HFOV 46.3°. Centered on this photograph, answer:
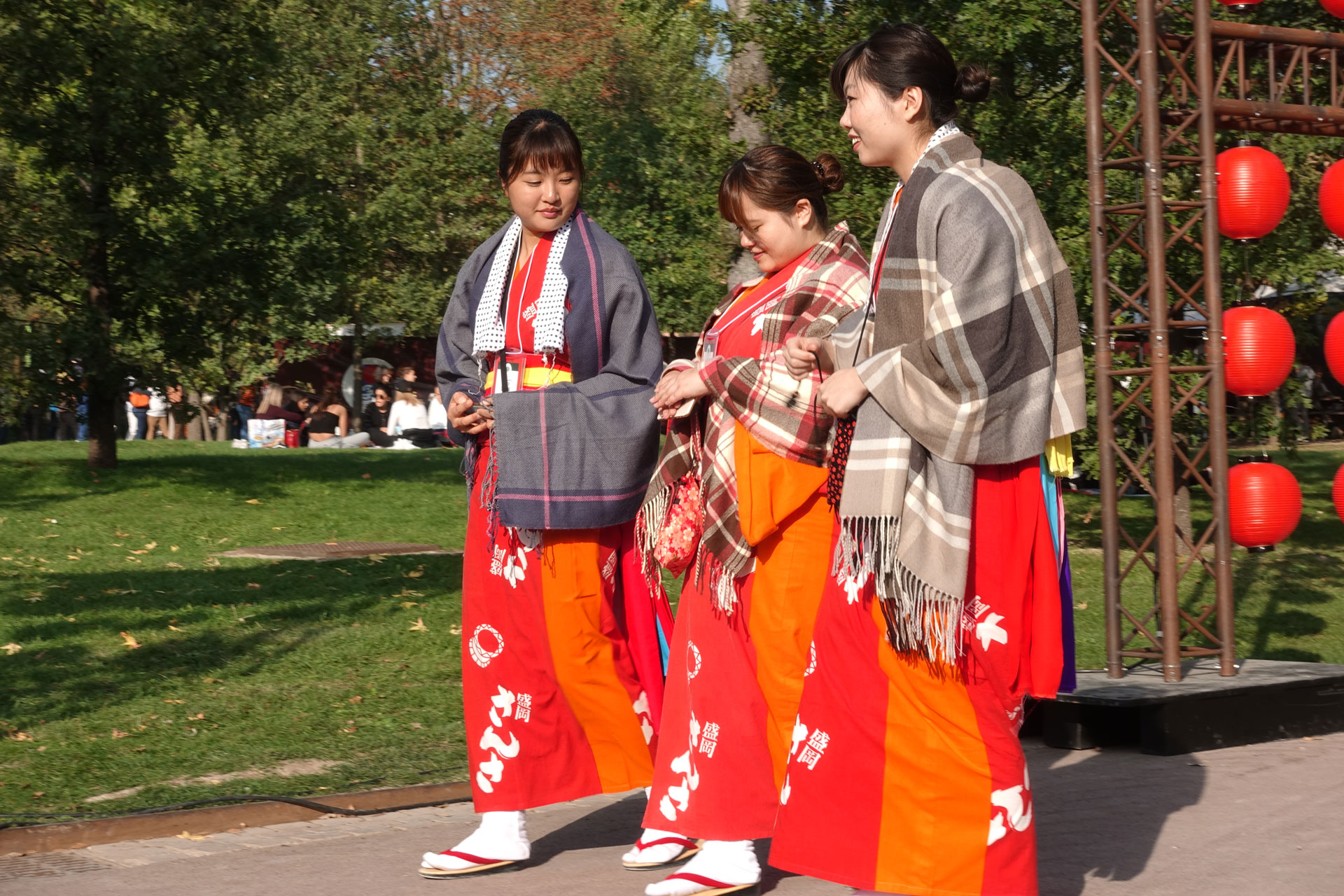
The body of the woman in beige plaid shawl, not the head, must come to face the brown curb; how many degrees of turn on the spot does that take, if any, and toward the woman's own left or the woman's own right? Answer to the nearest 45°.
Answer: approximately 45° to the woman's own right

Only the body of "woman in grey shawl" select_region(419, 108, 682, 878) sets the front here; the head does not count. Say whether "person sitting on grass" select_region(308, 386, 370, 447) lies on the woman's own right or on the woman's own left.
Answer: on the woman's own right

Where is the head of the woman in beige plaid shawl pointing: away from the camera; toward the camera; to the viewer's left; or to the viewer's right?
to the viewer's left

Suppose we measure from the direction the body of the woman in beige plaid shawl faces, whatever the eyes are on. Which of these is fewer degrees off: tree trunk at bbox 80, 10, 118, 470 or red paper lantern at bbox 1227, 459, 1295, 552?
the tree trunk

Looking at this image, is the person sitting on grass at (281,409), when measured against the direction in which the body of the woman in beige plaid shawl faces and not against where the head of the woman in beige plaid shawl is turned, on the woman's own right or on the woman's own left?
on the woman's own right

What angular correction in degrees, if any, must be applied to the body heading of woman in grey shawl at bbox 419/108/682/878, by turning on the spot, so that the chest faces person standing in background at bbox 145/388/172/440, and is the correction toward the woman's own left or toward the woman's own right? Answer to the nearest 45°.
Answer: approximately 135° to the woman's own right

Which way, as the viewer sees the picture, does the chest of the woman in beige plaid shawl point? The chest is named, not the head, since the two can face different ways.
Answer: to the viewer's left

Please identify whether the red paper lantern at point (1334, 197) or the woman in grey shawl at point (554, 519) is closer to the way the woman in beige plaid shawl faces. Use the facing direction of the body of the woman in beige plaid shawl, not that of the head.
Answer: the woman in grey shawl

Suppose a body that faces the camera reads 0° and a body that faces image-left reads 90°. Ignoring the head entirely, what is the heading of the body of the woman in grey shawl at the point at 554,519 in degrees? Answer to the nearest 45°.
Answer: approximately 45°

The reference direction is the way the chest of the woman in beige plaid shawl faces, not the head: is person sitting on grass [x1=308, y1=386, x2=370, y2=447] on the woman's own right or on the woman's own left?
on the woman's own right

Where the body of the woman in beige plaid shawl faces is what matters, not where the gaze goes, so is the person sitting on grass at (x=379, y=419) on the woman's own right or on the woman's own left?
on the woman's own right

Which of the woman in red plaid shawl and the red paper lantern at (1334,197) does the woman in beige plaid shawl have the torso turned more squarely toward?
the woman in red plaid shawl

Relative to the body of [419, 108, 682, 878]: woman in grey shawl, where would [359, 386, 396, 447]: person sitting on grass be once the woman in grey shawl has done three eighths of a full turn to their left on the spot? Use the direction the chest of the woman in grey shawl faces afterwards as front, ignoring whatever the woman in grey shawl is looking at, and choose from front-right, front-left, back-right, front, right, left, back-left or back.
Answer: left
